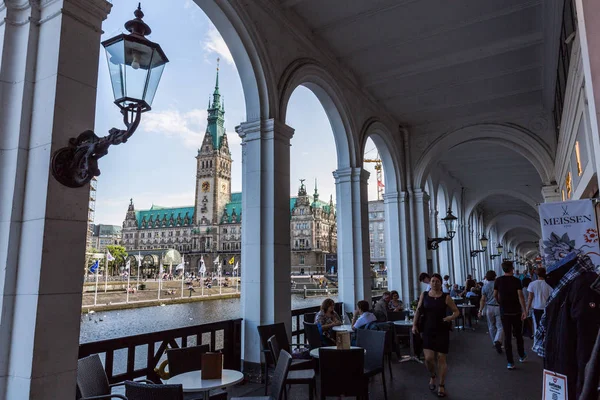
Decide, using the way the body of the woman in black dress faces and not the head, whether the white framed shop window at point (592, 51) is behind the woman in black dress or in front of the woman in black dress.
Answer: in front

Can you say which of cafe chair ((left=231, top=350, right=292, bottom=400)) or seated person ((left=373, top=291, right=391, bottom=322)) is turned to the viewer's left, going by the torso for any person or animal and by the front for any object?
the cafe chair

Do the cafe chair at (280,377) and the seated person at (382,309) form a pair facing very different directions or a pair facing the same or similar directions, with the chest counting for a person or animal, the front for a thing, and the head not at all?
very different directions

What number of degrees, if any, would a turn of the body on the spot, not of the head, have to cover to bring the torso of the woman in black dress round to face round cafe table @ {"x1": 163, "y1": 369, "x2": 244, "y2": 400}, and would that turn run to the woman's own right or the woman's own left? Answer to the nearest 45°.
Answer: approximately 45° to the woman's own right

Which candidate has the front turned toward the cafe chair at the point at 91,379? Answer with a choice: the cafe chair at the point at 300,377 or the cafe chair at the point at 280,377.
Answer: the cafe chair at the point at 280,377

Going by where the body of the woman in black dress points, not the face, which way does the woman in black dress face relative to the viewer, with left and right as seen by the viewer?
facing the viewer

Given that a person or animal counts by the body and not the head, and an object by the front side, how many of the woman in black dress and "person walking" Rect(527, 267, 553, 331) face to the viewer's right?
0

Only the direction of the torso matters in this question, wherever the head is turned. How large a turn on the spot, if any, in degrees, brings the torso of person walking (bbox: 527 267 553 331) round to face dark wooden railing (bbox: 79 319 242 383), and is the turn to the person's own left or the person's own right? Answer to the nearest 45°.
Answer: approximately 135° to the person's own left

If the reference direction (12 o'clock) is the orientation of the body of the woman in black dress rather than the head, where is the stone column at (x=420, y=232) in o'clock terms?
The stone column is roughly at 6 o'clock from the woman in black dress.

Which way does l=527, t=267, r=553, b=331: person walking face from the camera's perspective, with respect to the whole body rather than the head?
away from the camera

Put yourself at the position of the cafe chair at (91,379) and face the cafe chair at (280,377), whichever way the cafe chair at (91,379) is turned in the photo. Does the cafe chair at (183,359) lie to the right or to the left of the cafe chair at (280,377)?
left
